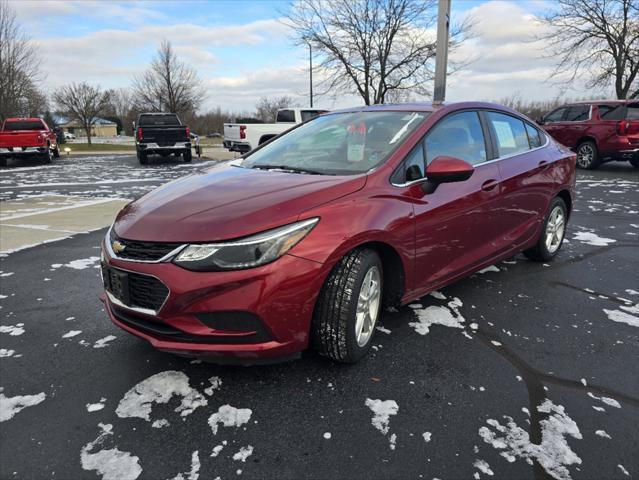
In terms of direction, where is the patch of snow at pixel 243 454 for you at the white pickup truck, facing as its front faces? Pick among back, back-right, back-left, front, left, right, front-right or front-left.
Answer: back-right

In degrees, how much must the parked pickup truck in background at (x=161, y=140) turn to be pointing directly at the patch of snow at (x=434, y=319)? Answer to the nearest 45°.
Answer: approximately 180°

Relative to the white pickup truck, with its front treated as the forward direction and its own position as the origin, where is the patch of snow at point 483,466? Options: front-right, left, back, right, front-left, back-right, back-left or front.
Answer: back-right

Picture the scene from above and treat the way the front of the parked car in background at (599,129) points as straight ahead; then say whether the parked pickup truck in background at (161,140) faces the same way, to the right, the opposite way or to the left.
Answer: the same way

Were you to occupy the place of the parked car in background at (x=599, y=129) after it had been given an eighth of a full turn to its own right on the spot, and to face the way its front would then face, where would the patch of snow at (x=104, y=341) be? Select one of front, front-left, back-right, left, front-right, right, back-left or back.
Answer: back

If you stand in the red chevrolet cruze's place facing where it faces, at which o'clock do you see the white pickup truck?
The white pickup truck is roughly at 4 o'clock from the red chevrolet cruze.

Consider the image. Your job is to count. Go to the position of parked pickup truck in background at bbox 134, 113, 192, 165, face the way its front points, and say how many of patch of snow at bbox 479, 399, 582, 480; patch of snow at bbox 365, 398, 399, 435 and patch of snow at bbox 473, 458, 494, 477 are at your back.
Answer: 3

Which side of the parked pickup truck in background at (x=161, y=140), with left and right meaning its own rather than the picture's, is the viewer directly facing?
back

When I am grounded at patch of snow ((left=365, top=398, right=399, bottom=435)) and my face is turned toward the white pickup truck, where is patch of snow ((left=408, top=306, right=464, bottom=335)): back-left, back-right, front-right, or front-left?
front-right

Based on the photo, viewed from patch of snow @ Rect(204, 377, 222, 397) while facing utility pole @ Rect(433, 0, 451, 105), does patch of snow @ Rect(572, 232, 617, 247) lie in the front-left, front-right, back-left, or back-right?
front-right

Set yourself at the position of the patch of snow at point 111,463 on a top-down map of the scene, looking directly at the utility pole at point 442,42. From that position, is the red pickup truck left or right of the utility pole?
left

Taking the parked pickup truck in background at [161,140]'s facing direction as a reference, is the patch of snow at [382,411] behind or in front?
behind

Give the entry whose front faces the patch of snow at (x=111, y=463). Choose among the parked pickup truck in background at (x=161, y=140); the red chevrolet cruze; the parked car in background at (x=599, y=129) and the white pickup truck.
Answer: the red chevrolet cruze

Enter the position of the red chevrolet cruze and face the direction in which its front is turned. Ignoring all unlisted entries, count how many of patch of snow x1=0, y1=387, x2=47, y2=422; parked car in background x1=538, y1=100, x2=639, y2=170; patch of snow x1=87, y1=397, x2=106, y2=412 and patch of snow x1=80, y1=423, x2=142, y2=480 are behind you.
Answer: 1

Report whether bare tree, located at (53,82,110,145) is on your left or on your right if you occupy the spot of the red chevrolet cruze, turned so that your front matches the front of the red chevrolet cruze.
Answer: on your right

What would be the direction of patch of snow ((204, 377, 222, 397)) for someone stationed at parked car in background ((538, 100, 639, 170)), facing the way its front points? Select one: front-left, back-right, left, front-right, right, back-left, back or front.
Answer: back-left

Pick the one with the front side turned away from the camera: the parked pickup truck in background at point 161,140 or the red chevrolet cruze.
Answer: the parked pickup truck in background

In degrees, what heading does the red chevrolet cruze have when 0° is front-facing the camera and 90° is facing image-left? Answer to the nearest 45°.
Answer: approximately 45°

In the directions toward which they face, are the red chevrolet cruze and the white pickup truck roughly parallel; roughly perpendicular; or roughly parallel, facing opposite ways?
roughly parallel, facing opposite ways

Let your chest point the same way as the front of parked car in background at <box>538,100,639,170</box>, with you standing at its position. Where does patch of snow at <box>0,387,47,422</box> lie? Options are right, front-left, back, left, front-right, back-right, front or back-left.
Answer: back-left

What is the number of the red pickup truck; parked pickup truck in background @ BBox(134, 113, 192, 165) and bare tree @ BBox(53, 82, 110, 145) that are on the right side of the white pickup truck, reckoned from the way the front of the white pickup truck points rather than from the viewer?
0

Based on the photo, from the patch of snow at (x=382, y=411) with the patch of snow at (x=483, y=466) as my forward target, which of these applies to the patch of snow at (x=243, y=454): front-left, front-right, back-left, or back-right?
back-right
